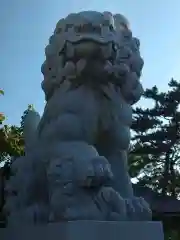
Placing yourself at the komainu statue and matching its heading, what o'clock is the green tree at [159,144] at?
The green tree is roughly at 8 o'clock from the komainu statue.

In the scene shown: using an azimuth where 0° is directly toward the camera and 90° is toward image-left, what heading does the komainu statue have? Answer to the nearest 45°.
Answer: approximately 315°
